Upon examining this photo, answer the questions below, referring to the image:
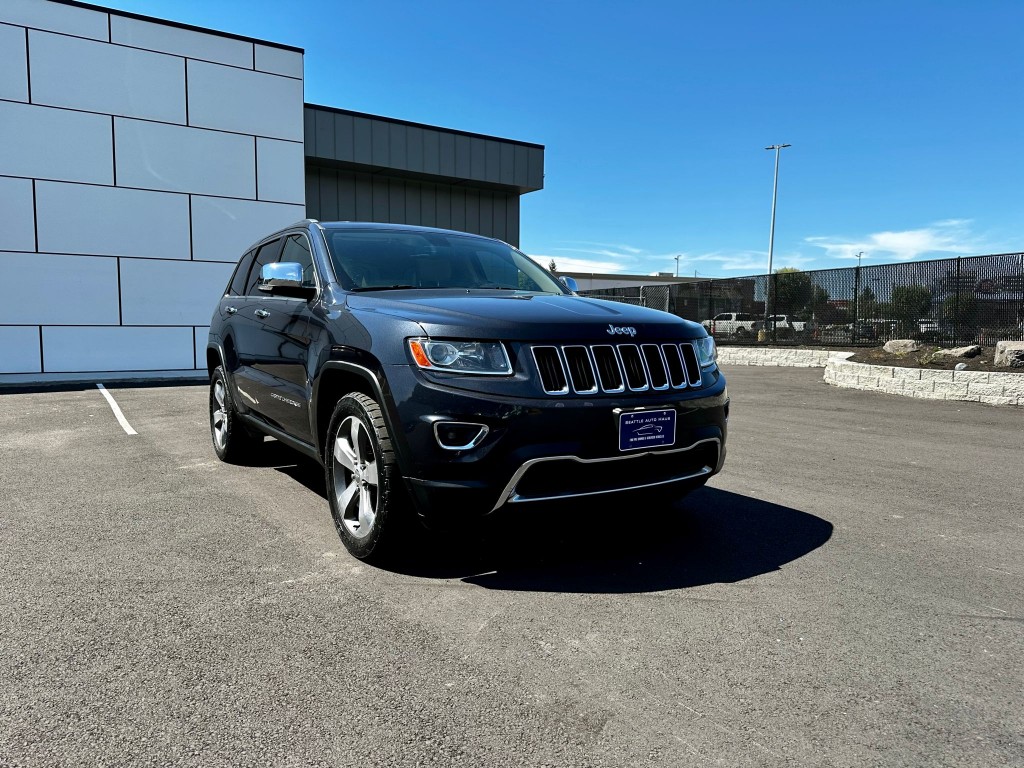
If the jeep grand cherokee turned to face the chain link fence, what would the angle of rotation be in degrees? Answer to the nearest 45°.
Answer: approximately 90° to its left

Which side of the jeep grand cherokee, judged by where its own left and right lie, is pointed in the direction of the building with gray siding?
back

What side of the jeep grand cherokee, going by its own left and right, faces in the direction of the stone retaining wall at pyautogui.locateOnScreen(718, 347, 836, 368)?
left

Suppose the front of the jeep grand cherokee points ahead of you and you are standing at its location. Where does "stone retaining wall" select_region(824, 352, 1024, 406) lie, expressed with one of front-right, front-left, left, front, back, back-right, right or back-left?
left

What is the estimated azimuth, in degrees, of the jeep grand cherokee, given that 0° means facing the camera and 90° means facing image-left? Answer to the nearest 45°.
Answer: approximately 315°
